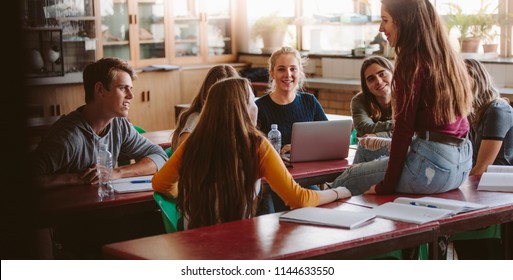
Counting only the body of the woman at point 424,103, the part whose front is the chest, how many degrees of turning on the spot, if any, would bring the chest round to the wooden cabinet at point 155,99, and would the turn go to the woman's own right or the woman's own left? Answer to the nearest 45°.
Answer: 0° — they already face it

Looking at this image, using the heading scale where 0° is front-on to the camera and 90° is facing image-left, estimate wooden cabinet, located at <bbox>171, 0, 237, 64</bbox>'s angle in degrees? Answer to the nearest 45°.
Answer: approximately 0°

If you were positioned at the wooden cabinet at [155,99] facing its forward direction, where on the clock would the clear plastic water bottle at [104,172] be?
The clear plastic water bottle is roughly at 12 o'clock from the wooden cabinet.

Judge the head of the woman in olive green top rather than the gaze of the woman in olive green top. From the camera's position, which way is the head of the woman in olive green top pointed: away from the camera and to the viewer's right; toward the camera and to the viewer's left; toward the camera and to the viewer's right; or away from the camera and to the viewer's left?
toward the camera and to the viewer's right

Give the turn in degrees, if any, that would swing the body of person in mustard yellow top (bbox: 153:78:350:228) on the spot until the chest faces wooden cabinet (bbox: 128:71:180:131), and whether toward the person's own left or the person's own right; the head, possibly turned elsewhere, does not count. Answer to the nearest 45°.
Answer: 0° — they already face it

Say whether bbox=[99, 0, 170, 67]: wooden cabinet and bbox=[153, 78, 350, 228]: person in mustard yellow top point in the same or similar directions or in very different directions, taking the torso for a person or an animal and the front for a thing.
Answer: very different directions

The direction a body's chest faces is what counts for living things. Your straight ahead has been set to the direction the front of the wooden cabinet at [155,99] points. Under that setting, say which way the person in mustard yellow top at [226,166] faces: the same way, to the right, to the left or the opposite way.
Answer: the opposite way

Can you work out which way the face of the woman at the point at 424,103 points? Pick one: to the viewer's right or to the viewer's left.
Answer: to the viewer's left

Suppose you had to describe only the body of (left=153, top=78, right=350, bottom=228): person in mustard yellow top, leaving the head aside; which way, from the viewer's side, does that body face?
away from the camera
